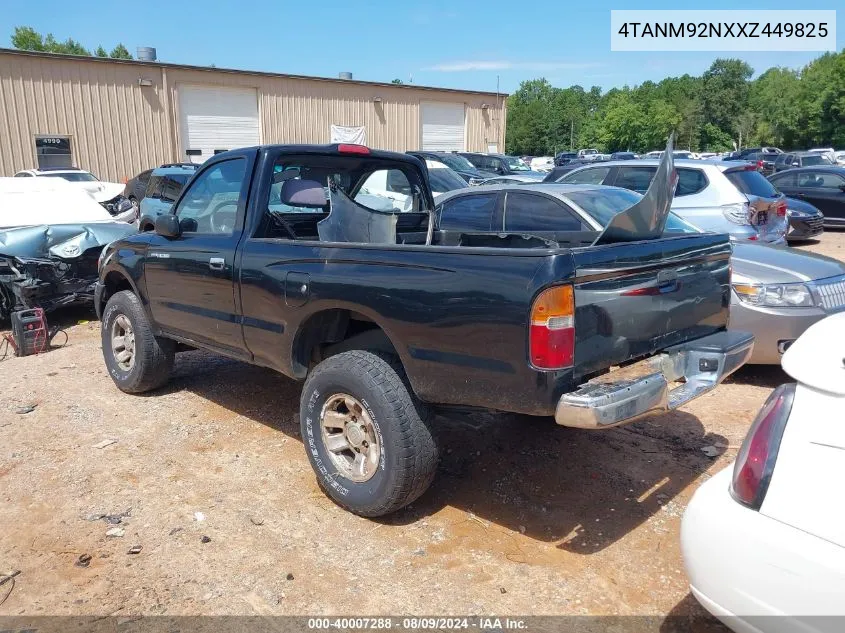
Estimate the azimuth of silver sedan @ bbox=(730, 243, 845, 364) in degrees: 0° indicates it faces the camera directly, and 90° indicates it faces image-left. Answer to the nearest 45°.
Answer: approximately 315°

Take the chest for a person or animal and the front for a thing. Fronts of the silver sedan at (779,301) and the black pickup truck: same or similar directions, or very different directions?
very different directions

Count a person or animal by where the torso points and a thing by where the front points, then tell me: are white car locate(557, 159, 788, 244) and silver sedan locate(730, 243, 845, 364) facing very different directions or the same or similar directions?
very different directions

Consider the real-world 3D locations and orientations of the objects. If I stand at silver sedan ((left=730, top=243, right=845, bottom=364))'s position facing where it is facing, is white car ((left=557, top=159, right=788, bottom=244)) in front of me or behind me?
behind

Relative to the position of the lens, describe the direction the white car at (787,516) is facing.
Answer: facing away from the viewer and to the right of the viewer

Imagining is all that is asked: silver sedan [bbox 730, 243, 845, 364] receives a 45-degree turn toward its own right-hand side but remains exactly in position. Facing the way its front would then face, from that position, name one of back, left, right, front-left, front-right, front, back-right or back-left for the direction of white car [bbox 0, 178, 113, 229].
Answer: right

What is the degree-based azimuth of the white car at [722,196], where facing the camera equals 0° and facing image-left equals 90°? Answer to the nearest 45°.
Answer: approximately 135°

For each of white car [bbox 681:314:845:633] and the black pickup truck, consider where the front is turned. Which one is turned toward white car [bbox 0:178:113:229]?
the black pickup truck

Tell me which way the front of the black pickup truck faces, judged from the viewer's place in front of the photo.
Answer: facing away from the viewer and to the left of the viewer
